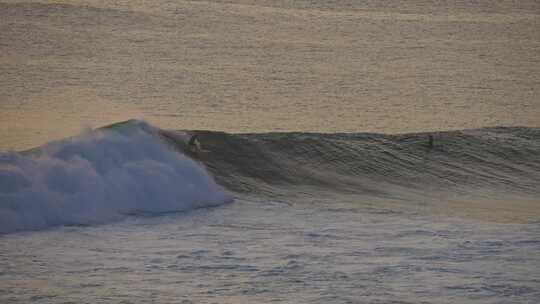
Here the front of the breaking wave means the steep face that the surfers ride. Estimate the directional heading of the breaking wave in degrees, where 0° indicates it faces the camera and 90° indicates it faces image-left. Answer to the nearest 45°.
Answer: approximately 0°
